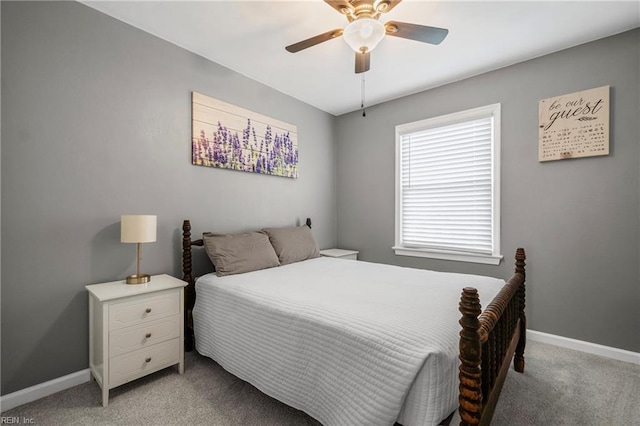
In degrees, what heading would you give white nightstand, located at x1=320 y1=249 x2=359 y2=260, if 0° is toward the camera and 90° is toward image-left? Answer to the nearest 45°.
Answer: approximately 315°

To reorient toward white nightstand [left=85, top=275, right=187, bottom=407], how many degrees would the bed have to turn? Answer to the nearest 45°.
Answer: approximately 135° to its right

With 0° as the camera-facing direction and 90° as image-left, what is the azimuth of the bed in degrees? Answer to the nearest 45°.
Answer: approximately 315°

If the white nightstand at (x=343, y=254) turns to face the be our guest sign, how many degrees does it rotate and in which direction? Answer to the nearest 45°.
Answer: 0° — it already faces it

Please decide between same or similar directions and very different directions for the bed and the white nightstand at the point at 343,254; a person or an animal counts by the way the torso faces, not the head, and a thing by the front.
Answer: same or similar directions

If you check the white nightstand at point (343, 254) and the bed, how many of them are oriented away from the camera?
0

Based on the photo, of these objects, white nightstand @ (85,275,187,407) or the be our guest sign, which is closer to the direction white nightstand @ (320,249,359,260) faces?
the be our guest sign

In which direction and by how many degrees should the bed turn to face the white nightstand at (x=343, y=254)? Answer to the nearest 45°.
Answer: approximately 135° to its left

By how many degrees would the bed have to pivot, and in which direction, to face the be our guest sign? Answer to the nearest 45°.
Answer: approximately 90° to its left

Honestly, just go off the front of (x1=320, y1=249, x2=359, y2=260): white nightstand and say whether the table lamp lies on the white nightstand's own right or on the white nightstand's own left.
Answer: on the white nightstand's own right

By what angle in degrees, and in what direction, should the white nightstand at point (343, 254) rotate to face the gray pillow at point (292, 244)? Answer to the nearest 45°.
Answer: approximately 90° to its right

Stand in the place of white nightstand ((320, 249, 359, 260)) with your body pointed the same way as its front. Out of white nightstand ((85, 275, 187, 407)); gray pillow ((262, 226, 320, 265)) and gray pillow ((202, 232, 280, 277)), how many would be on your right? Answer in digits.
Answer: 3

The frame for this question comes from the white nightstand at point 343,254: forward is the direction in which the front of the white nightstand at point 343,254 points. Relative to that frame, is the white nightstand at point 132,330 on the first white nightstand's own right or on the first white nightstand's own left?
on the first white nightstand's own right

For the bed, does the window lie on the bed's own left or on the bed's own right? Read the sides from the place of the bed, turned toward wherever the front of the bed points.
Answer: on the bed's own left
